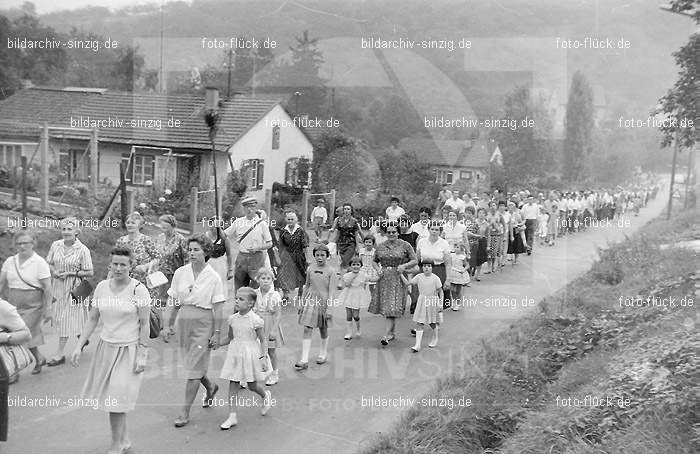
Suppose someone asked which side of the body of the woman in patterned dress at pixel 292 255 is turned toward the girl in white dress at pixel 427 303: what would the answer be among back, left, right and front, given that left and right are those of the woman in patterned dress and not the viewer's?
left

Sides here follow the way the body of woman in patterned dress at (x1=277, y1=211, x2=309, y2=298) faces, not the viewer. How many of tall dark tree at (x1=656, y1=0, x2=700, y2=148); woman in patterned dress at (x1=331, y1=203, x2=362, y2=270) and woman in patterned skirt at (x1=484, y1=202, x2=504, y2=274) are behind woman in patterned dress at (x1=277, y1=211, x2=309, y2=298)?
3

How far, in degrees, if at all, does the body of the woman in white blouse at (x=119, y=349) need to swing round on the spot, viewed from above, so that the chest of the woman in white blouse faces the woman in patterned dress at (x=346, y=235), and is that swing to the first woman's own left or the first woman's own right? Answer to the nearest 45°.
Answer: approximately 135° to the first woman's own left

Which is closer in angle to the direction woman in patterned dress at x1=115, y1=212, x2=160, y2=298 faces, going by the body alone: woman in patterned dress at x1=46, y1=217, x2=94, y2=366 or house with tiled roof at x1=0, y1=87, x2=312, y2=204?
the woman in patterned dress

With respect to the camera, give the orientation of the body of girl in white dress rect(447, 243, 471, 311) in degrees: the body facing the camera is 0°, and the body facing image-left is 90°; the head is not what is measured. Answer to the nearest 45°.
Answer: approximately 45°

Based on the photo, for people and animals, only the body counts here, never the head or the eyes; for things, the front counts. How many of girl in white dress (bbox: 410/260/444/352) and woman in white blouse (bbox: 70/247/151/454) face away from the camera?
0

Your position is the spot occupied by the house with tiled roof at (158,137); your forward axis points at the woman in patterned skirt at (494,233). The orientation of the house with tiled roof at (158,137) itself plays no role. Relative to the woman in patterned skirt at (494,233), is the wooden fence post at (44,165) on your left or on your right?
right

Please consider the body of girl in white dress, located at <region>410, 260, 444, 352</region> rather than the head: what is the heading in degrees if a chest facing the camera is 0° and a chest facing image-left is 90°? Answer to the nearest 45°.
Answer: approximately 45°

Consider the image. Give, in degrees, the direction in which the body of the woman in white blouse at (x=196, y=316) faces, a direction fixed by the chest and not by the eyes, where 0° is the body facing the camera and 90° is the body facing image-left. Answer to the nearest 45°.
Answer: approximately 45°

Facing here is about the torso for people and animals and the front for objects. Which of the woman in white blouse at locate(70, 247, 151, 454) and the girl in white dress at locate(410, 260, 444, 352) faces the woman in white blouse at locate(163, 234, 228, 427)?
the girl in white dress

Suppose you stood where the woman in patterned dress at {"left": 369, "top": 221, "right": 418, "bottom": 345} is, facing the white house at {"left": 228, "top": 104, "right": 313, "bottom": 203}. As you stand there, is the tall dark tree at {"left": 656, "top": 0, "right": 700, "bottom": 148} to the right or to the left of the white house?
right

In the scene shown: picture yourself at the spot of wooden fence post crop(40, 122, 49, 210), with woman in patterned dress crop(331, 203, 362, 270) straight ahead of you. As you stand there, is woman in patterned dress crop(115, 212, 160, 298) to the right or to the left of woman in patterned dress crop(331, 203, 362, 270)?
right

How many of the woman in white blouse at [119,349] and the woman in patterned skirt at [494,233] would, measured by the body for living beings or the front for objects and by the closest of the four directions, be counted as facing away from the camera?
0
